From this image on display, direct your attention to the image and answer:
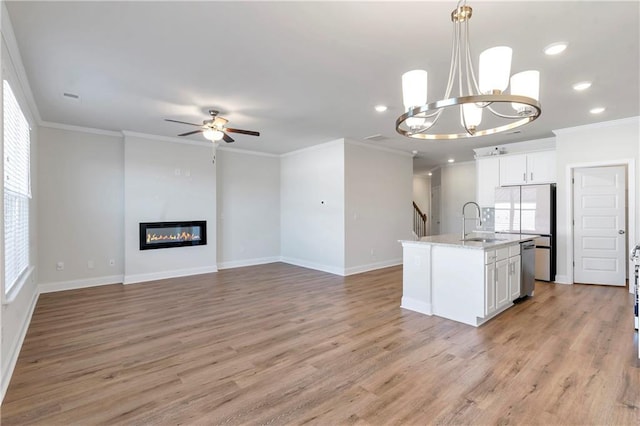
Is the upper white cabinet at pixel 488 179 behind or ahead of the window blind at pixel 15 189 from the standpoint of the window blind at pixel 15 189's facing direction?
ahead

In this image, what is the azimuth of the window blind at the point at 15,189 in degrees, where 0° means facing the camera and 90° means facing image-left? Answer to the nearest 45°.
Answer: approximately 270°

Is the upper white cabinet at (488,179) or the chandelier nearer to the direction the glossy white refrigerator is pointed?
the chandelier

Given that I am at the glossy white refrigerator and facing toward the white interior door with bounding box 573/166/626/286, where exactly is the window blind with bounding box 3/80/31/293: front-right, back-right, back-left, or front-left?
back-right

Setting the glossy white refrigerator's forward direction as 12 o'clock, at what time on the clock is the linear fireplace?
The linear fireplace is roughly at 2 o'clock from the glossy white refrigerator.

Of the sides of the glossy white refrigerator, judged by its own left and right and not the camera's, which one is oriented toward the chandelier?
front

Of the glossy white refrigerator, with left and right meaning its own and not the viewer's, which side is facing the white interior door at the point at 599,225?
left

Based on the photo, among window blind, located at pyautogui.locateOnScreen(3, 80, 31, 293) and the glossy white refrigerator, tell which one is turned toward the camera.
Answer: the glossy white refrigerator

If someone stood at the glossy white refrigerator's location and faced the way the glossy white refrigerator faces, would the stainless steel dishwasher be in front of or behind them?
in front

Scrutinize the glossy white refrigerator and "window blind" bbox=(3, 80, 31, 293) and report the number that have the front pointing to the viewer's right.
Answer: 1

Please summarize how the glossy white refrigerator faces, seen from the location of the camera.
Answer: facing the viewer

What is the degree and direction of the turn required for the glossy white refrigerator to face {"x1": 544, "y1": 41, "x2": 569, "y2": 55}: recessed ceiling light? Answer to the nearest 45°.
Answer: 0° — it already faces it
